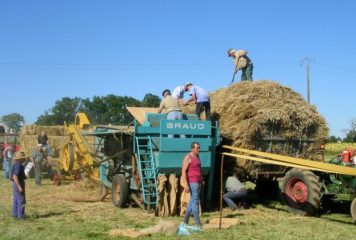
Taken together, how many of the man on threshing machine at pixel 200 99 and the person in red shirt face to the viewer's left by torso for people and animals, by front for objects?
1

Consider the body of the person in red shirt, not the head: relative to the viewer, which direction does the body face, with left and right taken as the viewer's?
facing the viewer and to the right of the viewer

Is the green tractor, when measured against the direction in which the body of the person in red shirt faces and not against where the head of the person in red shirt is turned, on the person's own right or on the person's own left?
on the person's own left

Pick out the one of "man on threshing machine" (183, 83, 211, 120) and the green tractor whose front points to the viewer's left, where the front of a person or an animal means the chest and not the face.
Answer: the man on threshing machine

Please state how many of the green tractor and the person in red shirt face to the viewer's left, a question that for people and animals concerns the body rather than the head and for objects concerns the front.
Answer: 0

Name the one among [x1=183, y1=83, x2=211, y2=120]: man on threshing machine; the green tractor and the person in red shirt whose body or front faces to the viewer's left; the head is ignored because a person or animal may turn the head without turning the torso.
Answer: the man on threshing machine

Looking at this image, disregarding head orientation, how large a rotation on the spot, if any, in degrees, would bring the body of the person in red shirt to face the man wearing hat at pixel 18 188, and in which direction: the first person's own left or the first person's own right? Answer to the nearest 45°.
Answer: approximately 135° to the first person's own right

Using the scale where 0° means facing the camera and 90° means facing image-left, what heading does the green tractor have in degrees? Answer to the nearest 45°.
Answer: approximately 315°

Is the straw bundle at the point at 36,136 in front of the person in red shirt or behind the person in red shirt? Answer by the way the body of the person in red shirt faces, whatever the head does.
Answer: behind

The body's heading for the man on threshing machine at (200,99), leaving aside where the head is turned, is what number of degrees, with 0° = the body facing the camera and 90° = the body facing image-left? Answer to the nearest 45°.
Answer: approximately 90°

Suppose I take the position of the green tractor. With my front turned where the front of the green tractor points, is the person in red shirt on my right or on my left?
on my right
